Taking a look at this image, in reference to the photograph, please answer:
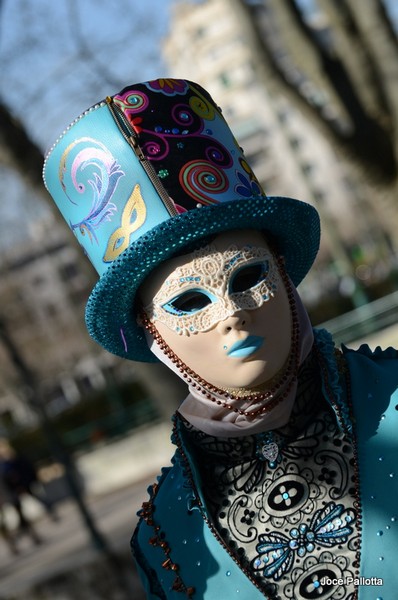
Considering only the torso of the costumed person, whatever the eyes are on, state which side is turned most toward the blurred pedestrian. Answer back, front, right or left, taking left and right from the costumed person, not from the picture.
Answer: back

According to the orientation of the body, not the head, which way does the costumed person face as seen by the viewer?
toward the camera
